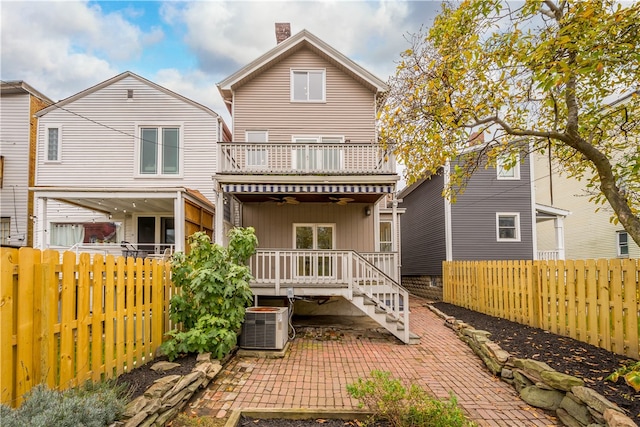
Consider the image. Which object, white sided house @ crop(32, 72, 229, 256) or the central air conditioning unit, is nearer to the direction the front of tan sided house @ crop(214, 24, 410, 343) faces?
the white sided house

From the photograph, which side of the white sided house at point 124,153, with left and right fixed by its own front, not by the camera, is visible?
back

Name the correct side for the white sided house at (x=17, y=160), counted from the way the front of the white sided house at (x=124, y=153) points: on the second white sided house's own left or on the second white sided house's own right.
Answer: on the second white sided house's own left

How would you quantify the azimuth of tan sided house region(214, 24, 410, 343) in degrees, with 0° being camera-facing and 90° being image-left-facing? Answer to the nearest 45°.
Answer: approximately 180°

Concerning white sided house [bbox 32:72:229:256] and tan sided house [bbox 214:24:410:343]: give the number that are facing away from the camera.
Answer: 2

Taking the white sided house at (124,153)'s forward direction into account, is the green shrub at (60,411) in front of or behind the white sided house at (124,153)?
behind

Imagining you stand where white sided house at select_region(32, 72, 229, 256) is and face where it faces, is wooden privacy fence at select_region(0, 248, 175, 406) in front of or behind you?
in front

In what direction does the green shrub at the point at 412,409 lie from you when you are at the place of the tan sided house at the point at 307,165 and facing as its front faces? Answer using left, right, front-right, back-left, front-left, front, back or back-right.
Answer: back

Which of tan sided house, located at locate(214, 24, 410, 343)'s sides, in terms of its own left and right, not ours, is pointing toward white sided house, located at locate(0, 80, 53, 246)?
left
